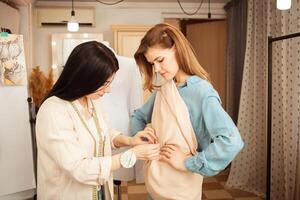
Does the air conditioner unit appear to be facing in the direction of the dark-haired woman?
yes

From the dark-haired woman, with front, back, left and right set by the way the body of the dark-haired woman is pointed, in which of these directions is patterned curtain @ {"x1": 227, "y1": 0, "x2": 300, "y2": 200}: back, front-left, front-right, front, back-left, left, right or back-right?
left

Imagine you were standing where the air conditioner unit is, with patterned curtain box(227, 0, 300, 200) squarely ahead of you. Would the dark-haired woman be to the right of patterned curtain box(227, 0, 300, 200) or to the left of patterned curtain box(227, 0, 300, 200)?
right

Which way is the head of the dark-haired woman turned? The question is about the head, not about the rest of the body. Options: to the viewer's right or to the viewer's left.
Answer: to the viewer's right

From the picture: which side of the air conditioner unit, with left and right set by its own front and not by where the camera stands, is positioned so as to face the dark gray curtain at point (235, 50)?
left

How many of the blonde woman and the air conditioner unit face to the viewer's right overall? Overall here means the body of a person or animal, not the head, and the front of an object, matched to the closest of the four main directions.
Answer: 0

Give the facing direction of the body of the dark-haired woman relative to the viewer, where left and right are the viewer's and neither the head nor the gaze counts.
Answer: facing the viewer and to the right of the viewer

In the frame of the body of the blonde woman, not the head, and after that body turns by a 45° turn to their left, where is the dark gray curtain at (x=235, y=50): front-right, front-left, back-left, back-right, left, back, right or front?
back

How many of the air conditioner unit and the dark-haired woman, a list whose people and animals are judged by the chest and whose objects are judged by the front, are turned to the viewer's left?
0

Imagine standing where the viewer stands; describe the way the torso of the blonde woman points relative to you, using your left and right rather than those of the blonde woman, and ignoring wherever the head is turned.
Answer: facing the viewer and to the left of the viewer

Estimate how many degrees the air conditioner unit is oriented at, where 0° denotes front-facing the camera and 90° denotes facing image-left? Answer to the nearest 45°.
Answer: approximately 0°

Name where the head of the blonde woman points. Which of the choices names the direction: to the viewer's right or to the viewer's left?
to the viewer's left

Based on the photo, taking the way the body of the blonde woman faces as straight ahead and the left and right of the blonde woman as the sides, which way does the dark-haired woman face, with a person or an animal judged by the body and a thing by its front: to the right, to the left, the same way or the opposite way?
to the left
